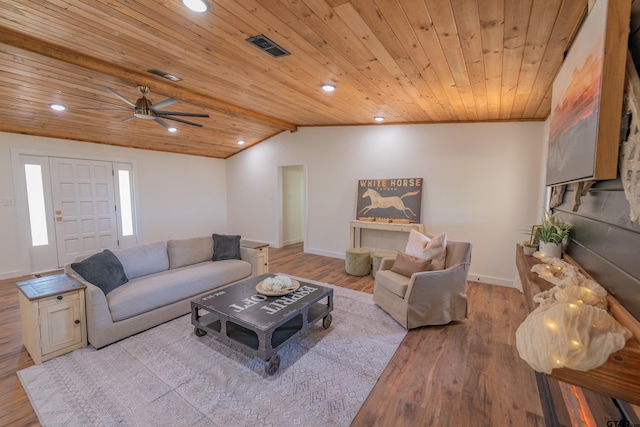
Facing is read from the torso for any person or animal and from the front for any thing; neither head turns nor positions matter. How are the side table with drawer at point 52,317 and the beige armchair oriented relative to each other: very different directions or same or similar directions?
very different directions

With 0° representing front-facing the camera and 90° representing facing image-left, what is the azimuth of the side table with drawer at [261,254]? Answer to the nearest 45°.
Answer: approximately 315°

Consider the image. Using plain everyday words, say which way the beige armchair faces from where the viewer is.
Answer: facing the viewer and to the left of the viewer

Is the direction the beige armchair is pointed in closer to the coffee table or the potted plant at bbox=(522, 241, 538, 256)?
the coffee table

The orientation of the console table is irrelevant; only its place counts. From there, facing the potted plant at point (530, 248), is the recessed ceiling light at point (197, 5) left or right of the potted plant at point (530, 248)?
right

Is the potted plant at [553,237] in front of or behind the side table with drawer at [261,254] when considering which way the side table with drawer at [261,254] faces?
in front

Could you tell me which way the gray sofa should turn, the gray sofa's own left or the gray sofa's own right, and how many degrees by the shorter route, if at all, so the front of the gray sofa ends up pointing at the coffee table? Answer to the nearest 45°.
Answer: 0° — it already faces it

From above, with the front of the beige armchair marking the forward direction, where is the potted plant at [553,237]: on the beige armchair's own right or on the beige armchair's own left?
on the beige armchair's own left

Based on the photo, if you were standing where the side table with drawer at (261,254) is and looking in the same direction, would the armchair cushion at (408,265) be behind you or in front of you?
in front

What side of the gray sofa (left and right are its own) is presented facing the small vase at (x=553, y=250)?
front

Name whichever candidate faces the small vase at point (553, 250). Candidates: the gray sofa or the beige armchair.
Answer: the gray sofa
